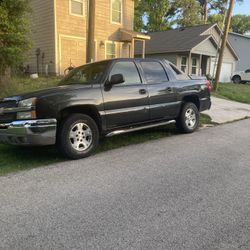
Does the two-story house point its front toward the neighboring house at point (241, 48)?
no

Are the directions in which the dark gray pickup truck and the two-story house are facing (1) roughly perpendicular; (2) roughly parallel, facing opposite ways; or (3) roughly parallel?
roughly perpendicular

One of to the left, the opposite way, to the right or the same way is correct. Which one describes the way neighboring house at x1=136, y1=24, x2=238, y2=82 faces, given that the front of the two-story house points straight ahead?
the same way

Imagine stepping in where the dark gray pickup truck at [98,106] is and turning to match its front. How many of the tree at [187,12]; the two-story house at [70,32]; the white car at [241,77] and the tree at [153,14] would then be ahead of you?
0

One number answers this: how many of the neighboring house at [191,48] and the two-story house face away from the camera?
0

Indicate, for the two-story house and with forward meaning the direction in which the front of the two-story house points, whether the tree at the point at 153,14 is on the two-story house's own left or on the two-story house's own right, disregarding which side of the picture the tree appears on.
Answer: on the two-story house's own left

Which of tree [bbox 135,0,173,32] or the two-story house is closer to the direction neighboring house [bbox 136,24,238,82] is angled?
the two-story house

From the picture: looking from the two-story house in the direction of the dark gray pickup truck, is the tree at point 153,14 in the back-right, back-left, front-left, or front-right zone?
back-left

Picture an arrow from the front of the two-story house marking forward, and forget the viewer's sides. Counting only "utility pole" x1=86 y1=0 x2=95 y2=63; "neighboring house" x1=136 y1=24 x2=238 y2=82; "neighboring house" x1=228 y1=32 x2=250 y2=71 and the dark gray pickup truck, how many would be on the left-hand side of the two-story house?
2

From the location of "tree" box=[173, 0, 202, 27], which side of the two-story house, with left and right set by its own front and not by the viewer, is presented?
left

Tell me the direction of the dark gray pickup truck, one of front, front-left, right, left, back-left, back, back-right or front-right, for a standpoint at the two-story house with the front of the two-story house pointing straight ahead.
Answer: front-right

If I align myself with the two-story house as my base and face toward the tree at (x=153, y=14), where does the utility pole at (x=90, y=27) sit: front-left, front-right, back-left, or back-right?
back-right

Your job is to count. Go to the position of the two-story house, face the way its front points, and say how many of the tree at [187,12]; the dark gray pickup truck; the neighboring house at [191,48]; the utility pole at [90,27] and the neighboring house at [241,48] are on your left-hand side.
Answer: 3

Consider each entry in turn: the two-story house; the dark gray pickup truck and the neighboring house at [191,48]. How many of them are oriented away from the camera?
0

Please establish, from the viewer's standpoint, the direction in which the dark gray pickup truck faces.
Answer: facing the viewer and to the left of the viewer

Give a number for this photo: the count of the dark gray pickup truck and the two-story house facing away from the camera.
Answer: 0
